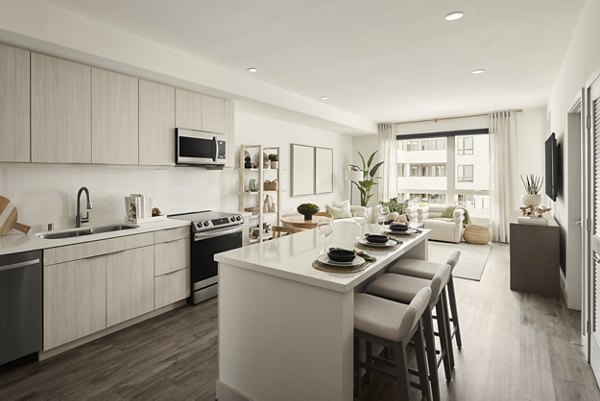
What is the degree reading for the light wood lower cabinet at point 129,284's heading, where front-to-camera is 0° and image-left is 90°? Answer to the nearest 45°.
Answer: approximately 315°

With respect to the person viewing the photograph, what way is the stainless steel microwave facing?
facing the viewer and to the right of the viewer

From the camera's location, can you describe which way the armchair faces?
facing the viewer and to the left of the viewer

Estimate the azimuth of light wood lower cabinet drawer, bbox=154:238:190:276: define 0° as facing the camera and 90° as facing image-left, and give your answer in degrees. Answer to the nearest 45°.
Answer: approximately 315°

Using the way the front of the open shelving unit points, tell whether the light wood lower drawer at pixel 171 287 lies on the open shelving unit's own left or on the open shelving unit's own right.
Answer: on the open shelving unit's own right

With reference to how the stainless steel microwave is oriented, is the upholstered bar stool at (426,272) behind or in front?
in front

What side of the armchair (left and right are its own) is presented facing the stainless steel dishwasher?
front

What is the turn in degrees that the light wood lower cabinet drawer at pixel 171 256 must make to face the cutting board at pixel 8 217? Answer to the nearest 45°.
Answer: approximately 135° to its right
